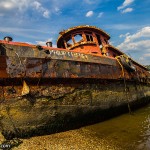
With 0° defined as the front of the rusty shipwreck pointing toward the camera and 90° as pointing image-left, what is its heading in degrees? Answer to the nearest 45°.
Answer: approximately 45°
